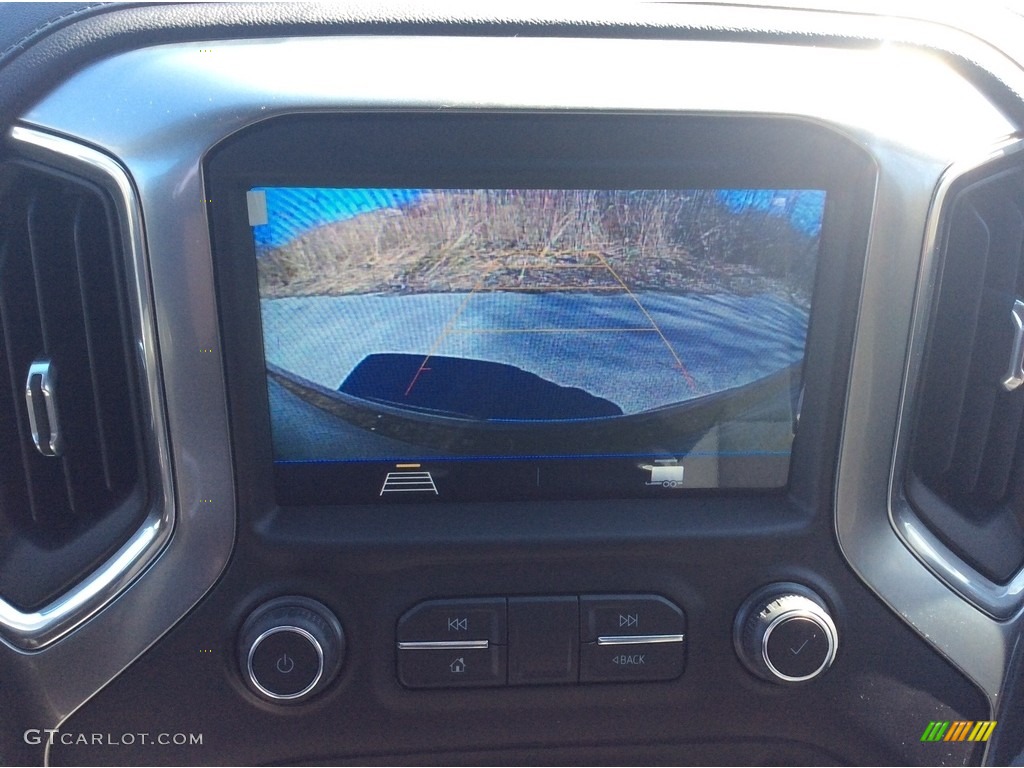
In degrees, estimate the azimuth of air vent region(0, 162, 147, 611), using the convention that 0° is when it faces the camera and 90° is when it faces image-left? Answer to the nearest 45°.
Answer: approximately 0°

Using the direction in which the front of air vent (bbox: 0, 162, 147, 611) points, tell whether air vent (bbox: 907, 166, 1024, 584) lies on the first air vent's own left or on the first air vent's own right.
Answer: on the first air vent's own left
